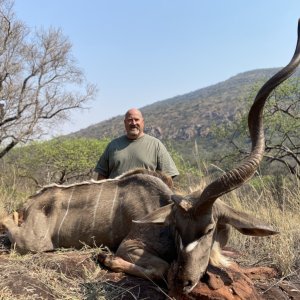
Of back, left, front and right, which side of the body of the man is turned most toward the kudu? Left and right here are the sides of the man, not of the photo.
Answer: front

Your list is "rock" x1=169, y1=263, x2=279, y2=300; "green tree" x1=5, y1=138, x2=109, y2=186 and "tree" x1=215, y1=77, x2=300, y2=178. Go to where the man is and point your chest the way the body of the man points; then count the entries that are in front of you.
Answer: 1

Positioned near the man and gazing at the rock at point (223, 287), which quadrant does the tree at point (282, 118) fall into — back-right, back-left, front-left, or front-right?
back-left

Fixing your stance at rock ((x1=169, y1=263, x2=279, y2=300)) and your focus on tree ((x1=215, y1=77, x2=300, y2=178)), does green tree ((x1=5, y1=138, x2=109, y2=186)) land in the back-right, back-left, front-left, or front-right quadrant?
front-left

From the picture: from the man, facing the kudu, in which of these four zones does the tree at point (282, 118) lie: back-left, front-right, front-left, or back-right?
back-left

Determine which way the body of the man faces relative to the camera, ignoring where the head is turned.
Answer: toward the camera

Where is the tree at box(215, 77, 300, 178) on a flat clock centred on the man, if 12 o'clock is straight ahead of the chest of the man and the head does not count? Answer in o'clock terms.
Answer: The tree is roughly at 7 o'clock from the man.

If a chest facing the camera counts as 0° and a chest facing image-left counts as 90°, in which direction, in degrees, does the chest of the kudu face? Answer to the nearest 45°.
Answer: approximately 315°

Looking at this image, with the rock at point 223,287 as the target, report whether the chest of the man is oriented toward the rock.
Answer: yes

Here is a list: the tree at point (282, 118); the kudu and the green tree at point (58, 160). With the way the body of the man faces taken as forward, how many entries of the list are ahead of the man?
1

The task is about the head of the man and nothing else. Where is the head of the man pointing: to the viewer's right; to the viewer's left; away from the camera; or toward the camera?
toward the camera

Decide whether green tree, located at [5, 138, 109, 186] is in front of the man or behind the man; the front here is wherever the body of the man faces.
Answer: behind

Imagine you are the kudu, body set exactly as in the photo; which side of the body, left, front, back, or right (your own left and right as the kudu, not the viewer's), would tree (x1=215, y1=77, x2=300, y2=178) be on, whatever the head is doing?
left

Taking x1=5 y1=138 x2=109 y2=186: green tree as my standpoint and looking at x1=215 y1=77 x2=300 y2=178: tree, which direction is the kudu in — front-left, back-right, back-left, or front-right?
front-right
